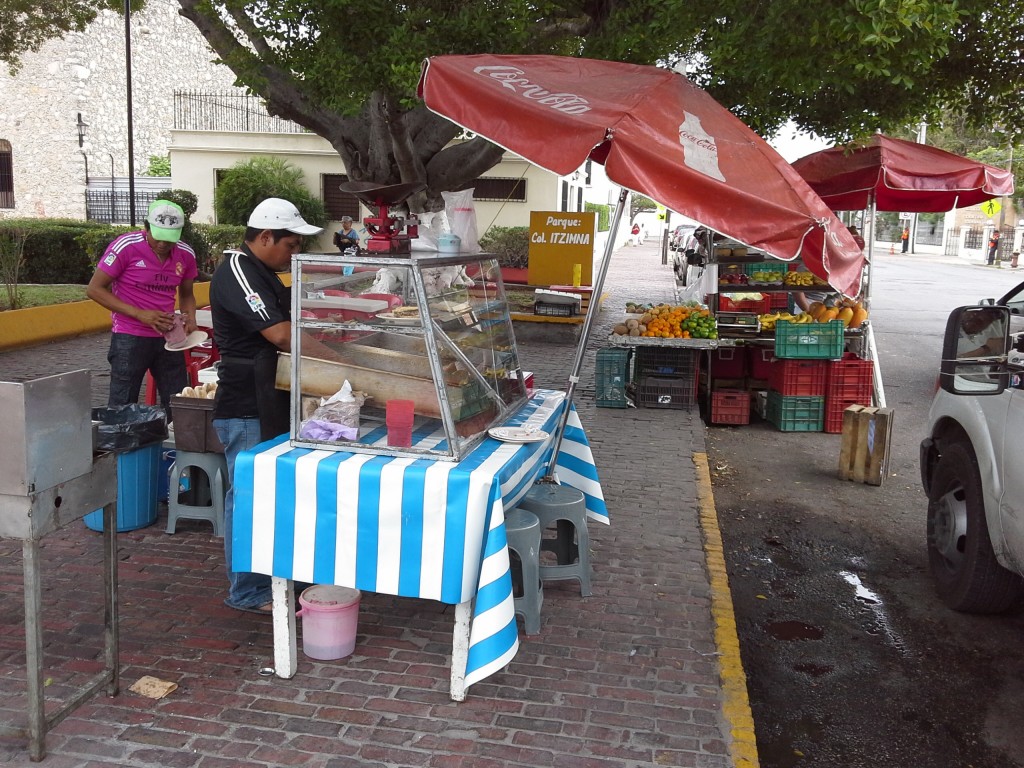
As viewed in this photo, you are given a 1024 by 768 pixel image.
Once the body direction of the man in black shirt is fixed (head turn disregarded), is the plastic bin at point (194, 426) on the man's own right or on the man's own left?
on the man's own left

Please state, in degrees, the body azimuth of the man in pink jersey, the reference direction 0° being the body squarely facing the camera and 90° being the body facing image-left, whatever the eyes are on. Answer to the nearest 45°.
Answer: approximately 315°

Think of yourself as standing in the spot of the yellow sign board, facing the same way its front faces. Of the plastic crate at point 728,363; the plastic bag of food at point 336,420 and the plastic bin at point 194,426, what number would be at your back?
0

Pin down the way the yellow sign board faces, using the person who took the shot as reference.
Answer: facing the viewer

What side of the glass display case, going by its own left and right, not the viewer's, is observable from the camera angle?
right

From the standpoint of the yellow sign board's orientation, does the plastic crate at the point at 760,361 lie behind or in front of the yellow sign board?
in front

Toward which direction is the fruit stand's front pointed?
toward the camera

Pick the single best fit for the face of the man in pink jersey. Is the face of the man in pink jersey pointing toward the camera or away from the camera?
toward the camera

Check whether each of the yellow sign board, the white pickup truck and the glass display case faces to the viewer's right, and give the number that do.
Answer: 1

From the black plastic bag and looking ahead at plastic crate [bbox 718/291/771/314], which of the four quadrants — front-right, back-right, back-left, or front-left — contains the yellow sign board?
front-left

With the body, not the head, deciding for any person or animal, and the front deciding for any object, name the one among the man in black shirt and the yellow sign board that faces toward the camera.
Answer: the yellow sign board
